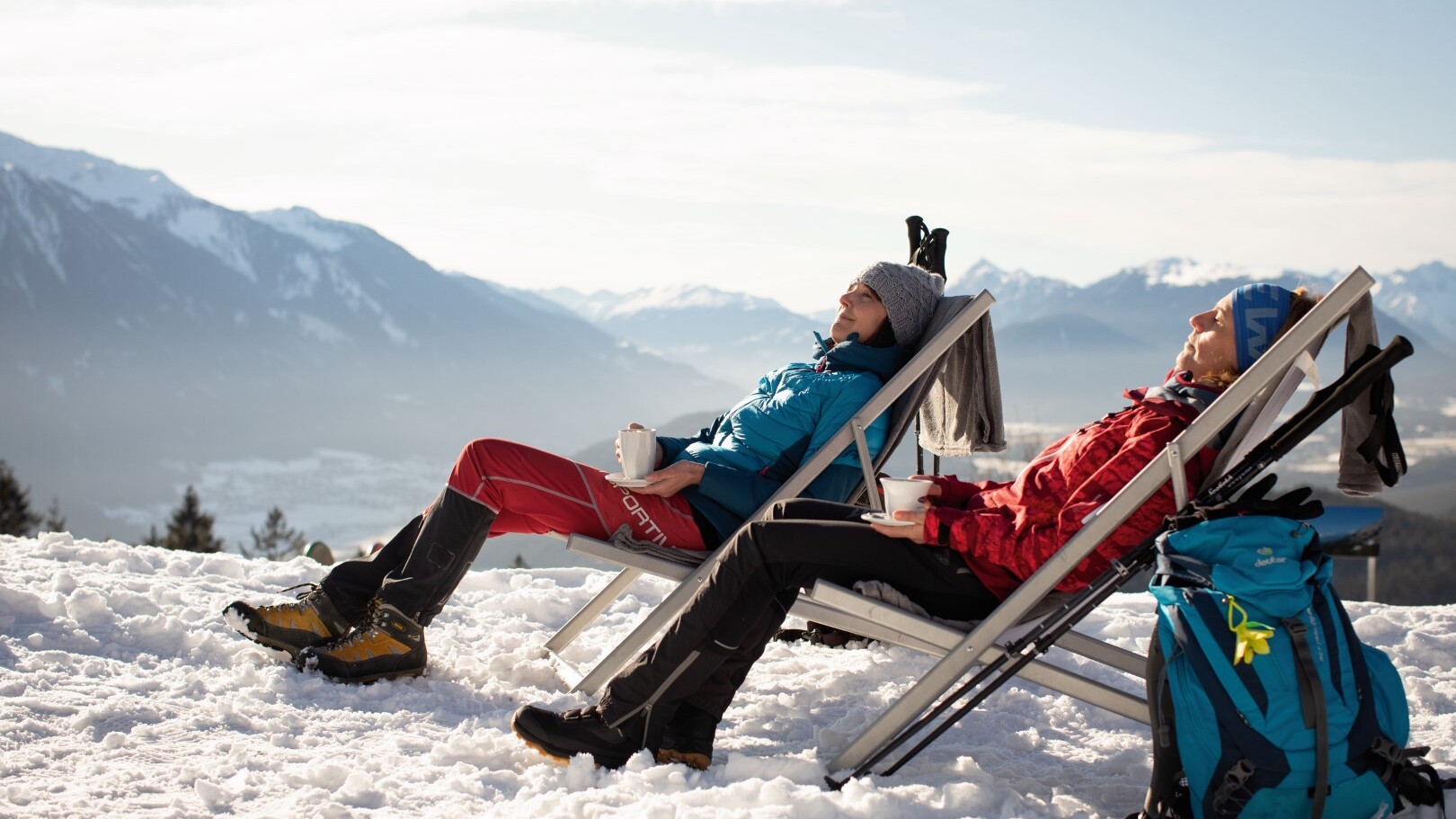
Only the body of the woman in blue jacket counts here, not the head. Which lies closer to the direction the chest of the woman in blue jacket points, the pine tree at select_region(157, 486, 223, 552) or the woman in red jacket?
the pine tree

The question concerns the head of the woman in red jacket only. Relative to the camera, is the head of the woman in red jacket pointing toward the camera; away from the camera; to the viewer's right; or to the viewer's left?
to the viewer's left

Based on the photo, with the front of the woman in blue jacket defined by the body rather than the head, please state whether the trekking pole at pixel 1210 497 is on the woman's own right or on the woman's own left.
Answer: on the woman's own left

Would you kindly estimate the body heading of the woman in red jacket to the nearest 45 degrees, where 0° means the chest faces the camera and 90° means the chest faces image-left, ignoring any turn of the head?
approximately 90°

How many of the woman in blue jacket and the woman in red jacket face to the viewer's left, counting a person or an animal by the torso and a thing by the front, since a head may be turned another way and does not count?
2

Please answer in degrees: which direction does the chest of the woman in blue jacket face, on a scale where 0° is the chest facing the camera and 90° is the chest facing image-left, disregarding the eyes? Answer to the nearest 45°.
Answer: approximately 90°

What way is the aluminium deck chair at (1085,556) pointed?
to the viewer's left

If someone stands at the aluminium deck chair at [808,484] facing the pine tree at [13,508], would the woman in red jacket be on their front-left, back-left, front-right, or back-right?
back-left

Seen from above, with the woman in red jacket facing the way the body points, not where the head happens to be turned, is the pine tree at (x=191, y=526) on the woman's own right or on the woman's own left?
on the woman's own right

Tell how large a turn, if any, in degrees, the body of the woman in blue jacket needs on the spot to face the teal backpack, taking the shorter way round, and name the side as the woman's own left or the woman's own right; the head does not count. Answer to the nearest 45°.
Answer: approximately 135° to the woman's own left

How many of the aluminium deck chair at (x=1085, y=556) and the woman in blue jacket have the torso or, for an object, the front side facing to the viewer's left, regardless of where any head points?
2
